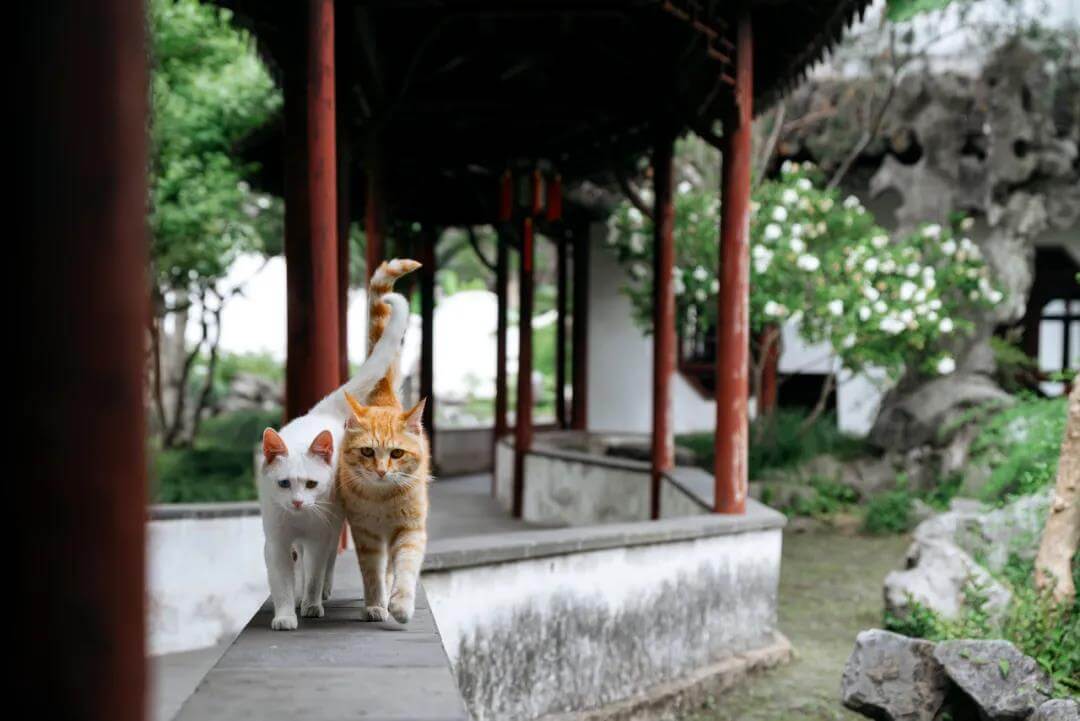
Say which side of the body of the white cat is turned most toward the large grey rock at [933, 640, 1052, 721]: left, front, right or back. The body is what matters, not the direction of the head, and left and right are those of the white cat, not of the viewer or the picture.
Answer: left

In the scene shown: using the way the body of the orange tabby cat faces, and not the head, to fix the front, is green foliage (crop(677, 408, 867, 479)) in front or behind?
behind

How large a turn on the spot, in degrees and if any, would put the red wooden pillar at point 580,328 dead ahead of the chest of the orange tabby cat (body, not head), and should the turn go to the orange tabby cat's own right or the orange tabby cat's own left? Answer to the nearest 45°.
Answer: approximately 180°

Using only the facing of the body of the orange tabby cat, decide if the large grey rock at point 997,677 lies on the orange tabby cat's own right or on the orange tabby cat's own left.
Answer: on the orange tabby cat's own left

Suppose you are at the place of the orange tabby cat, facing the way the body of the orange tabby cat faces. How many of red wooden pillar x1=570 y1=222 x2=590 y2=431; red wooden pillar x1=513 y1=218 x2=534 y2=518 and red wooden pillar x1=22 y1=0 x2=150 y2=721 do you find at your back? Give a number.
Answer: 2

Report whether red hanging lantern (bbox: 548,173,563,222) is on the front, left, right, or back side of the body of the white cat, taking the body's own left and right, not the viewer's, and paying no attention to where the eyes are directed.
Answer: back

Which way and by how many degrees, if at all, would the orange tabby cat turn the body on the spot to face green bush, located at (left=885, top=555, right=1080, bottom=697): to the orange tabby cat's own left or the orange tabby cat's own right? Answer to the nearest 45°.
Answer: approximately 135° to the orange tabby cat's own left

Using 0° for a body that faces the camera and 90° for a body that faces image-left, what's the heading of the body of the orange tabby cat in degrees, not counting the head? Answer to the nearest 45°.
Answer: approximately 0°

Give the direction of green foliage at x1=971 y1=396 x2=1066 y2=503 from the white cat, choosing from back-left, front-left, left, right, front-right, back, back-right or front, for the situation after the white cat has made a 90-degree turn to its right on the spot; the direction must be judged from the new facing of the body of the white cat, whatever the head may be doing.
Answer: back-right

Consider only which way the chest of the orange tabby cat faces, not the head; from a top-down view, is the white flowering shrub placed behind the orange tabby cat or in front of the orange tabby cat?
behind

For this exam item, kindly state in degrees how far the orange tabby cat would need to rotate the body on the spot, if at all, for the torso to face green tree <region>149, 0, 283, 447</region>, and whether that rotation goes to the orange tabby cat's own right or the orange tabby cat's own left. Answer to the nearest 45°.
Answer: approximately 180°

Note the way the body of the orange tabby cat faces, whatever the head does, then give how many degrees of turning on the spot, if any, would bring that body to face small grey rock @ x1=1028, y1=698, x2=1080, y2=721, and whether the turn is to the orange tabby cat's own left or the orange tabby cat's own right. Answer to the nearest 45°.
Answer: approximately 90° to the orange tabby cat's own left
